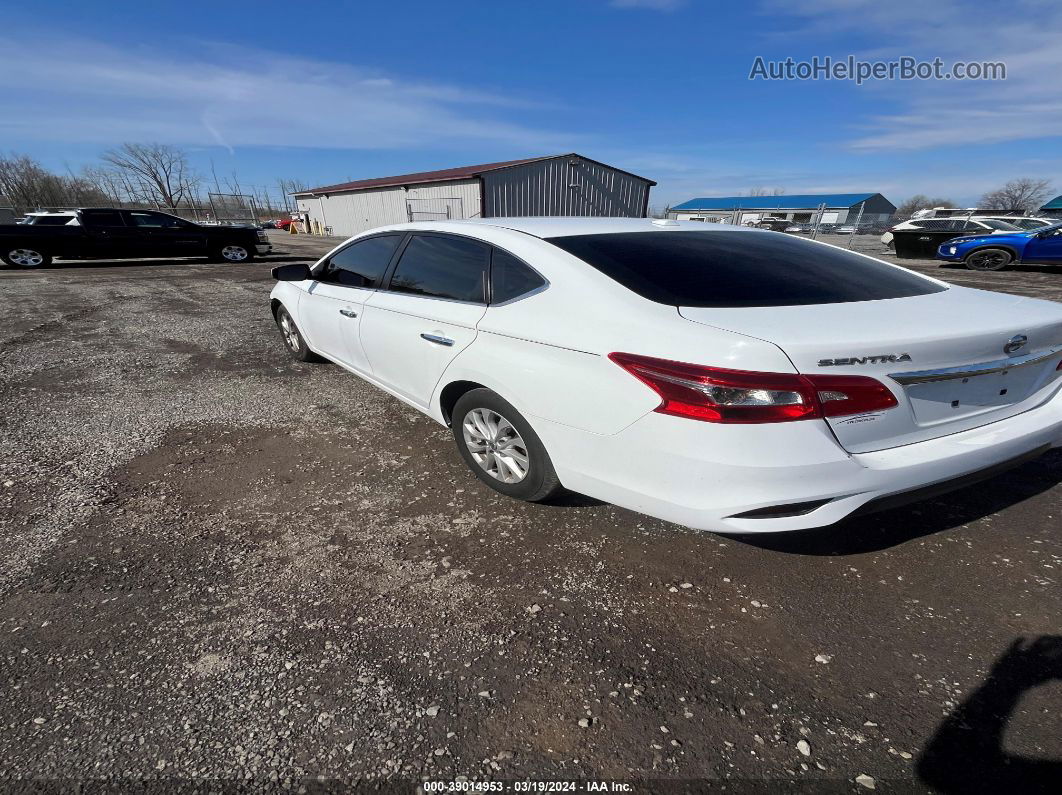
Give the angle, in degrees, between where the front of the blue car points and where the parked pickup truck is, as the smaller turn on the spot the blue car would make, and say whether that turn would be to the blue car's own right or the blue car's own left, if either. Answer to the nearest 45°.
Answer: approximately 45° to the blue car's own left

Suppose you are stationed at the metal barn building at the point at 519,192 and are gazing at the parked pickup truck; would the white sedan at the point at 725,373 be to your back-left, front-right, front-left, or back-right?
front-left

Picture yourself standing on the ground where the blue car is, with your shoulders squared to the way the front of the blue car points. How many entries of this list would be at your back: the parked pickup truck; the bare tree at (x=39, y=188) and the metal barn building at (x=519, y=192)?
0

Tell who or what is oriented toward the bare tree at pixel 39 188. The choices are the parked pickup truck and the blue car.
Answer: the blue car

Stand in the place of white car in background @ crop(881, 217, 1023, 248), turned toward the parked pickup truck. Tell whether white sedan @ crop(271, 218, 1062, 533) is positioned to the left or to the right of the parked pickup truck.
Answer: left

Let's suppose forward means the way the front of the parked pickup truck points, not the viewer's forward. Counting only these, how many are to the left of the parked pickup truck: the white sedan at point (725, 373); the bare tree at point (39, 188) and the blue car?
1

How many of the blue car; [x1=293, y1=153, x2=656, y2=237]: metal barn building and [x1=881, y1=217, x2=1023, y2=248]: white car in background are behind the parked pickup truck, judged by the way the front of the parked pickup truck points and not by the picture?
0

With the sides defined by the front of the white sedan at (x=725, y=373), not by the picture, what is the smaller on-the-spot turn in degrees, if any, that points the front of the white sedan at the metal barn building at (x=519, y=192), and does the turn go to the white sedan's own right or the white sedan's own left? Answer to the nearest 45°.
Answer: approximately 45° to the white sedan's own right

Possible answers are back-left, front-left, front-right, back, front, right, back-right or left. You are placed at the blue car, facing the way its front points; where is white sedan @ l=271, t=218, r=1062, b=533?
left

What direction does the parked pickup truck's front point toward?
to the viewer's right

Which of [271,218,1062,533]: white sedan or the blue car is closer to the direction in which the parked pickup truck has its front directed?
the blue car

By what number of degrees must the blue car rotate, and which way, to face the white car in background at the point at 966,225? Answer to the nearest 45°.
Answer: approximately 45° to its right

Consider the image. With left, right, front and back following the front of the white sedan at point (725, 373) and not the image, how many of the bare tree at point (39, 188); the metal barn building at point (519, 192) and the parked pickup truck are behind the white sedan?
0

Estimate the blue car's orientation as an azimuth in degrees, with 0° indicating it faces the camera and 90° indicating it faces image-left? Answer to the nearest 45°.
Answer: approximately 90°

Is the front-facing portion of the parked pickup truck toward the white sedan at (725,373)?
no

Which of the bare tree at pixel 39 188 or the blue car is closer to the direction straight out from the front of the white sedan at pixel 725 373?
the bare tree

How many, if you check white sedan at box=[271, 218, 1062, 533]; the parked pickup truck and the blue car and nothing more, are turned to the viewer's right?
1

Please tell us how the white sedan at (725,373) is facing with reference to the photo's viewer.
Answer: facing away from the viewer and to the left of the viewer

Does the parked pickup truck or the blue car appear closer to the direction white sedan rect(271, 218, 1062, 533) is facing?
the parked pickup truck

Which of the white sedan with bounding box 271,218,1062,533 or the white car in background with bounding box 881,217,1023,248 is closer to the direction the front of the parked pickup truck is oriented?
the white car in background

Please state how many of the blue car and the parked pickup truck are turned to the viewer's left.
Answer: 1
